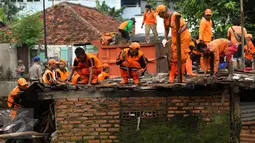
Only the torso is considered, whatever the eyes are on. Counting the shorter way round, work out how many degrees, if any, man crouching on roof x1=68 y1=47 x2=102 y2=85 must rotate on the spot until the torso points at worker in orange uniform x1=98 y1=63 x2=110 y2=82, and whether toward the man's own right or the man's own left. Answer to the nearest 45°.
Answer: approximately 135° to the man's own right

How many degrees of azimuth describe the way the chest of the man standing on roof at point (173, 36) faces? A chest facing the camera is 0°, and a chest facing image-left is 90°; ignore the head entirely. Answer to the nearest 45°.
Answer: approximately 90°

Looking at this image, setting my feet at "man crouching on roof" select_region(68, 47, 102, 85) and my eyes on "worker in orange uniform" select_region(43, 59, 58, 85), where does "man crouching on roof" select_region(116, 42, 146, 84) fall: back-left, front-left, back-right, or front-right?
back-right

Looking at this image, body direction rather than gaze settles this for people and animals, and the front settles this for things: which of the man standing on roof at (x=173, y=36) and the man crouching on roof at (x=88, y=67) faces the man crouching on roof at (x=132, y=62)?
the man standing on roof

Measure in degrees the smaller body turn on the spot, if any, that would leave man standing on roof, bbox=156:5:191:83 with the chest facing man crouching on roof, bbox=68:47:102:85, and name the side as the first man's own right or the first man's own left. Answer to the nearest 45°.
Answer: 0° — they already face them

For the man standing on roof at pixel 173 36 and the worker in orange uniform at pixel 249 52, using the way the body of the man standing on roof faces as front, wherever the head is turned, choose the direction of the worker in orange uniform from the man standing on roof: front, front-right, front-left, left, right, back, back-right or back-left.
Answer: back-right
